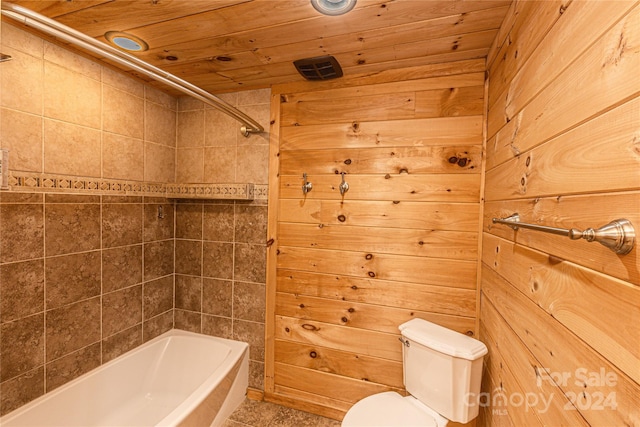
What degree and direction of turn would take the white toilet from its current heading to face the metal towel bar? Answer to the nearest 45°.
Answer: approximately 45° to its left

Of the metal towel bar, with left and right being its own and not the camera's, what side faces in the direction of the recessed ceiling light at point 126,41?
front

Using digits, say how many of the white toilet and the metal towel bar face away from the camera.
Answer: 0

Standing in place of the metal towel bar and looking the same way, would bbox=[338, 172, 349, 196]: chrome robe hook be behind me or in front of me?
in front

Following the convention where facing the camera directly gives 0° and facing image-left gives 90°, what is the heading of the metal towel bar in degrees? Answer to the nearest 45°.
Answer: approximately 90°

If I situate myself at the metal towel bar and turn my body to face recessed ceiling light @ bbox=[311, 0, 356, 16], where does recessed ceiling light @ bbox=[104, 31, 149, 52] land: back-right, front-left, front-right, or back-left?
front-left

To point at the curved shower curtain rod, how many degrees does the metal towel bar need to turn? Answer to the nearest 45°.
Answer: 0° — it already faces it

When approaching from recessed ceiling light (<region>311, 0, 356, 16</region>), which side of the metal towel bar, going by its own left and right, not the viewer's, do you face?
front

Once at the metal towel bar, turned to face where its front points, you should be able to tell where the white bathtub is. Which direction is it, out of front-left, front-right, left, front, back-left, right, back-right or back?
front

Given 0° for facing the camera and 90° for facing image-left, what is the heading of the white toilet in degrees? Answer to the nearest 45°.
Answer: approximately 45°

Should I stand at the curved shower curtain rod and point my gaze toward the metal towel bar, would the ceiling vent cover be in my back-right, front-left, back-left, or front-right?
front-left
